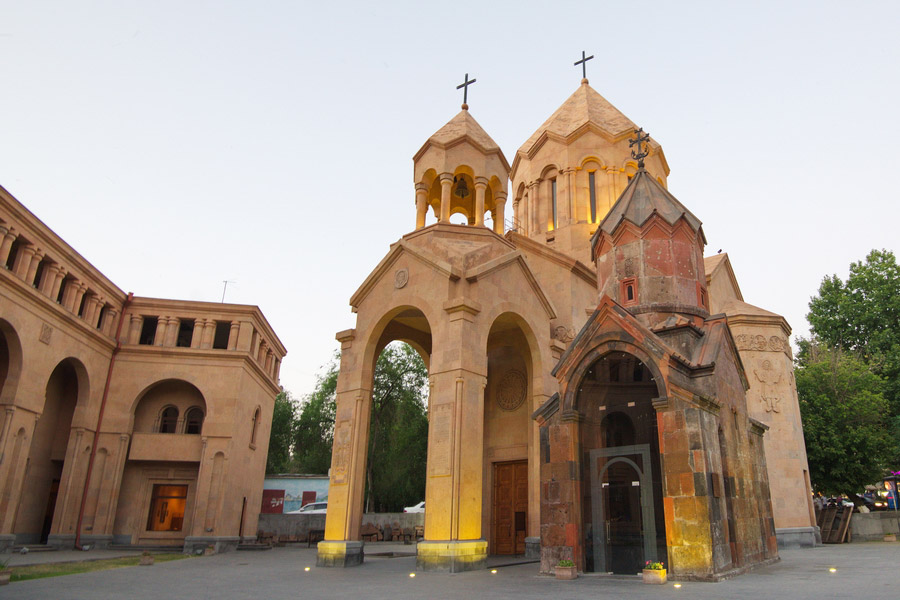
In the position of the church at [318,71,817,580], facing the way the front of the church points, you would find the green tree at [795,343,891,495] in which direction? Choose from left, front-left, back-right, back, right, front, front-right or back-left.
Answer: back

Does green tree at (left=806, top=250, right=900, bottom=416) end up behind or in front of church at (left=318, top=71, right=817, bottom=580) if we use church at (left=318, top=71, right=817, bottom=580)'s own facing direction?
behind

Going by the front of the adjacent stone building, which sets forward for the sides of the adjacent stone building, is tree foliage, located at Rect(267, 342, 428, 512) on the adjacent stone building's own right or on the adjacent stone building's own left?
on the adjacent stone building's own left

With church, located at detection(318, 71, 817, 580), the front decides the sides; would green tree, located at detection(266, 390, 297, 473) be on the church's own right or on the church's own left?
on the church's own right

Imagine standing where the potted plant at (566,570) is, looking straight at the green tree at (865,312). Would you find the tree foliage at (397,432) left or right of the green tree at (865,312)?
left

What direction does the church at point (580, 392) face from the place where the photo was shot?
facing the viewer and to the left of the viewer

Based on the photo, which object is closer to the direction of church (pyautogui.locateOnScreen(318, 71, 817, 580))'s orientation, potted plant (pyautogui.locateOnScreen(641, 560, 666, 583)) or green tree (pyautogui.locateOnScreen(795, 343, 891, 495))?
the potted plant

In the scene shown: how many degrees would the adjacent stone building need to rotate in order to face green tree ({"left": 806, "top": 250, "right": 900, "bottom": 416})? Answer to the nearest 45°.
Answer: approximately 45° to its left

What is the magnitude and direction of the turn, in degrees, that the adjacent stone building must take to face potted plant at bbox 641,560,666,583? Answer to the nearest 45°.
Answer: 0° — it already faces it

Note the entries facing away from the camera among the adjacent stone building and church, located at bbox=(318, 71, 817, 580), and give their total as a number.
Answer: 0

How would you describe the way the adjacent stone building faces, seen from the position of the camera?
facing the viewer and to the right of the viewer
